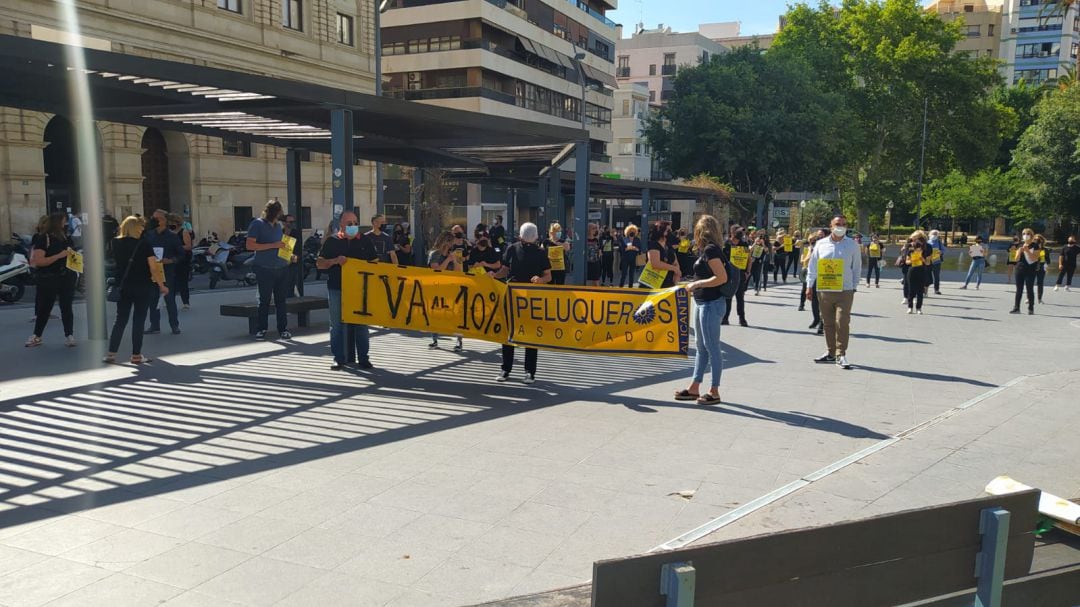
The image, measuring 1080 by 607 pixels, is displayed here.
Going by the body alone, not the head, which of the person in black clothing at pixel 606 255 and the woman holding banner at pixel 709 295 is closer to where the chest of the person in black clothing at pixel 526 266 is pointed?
the woman holding banner

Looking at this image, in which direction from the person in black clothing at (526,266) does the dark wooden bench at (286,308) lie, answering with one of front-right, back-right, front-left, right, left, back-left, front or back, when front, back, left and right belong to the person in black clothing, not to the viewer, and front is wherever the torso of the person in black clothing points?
back-right

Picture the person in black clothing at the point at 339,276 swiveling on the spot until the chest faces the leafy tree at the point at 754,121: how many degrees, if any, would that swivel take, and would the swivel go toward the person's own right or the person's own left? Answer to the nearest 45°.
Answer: approximately 135° to the person's own left

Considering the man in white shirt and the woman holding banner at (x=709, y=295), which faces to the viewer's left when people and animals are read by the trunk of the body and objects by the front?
the woman holding banner

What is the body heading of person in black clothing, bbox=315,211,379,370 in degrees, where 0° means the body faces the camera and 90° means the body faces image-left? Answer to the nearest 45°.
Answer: approximately 0°

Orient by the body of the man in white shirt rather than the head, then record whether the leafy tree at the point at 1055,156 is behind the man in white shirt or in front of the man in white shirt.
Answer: behind

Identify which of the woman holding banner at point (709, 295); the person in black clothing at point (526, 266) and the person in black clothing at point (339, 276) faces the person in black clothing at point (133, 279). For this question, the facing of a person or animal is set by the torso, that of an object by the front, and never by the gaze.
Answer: the woman holding banner

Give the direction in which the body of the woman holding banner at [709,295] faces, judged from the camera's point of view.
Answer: to the viewer's left

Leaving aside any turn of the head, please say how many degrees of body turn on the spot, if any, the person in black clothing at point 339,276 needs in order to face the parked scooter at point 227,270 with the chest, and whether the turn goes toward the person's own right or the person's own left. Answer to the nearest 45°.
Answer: approximately 180°

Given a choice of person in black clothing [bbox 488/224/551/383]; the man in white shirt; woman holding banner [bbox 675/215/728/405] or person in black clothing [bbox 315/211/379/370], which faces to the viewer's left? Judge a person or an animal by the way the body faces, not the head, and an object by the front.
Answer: the woman holding banner
